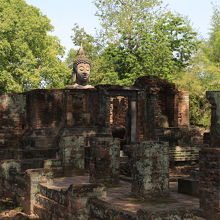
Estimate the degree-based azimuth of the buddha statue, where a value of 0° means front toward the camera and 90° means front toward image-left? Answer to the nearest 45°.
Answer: approximately 315°

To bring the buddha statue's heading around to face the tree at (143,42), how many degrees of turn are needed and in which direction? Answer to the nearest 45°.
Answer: approximately 90° to its left

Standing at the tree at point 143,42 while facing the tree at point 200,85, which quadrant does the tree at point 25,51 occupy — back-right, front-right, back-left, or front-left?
back-right

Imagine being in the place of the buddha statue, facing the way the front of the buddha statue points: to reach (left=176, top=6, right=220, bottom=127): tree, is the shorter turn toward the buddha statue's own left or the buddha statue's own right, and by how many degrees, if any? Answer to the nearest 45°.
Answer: approximately 90° to the buddha statue's own left

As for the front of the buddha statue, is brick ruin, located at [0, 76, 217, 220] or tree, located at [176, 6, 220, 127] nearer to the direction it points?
the brick ruin

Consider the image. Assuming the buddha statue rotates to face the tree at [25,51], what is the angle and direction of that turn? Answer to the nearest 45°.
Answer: approximately 180°

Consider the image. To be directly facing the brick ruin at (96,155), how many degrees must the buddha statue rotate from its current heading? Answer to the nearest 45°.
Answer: approximately 45° to its right
